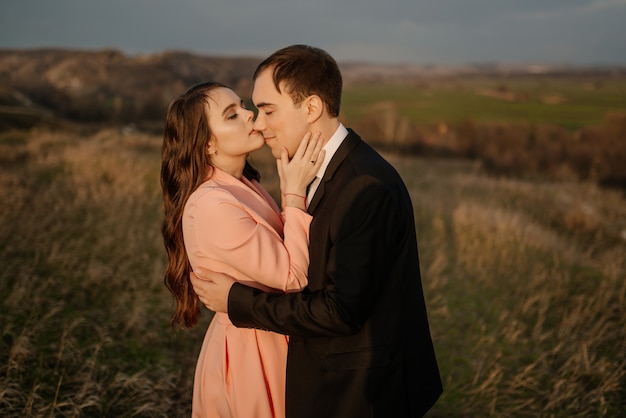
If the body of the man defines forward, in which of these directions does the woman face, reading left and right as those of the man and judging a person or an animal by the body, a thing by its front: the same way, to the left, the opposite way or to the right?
the opposite way

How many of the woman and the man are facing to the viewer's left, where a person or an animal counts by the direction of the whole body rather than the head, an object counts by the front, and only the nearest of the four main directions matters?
1

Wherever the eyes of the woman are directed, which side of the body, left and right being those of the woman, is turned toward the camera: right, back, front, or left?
right

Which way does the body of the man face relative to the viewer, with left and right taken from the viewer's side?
facing to the left of the viewer
